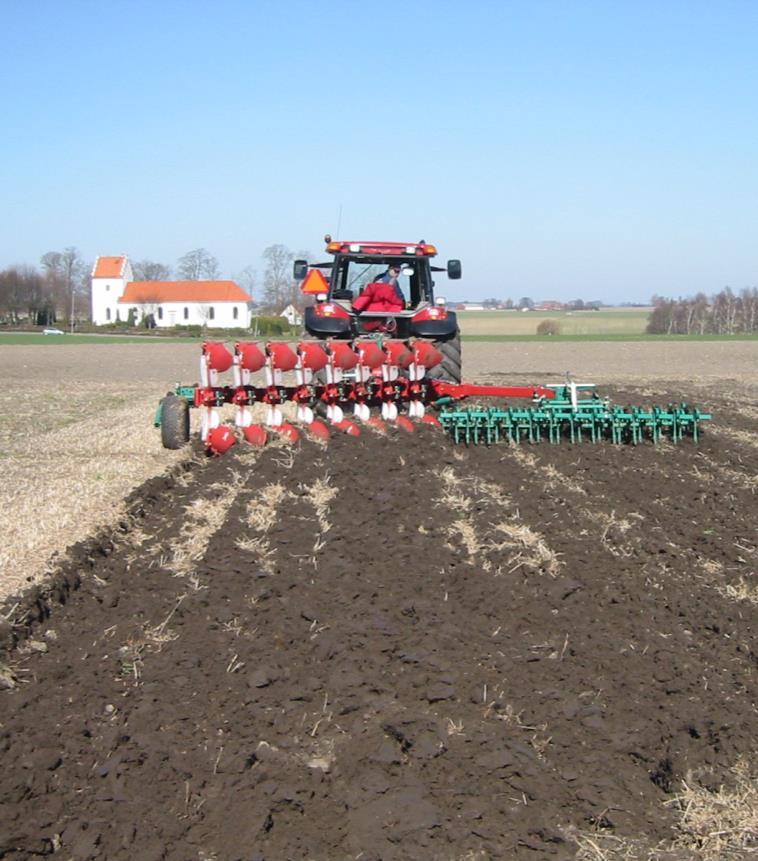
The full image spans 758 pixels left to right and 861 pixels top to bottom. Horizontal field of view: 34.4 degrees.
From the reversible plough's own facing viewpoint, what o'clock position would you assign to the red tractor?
The red tractor is roughly at 12 o'clock from the reversible plough.

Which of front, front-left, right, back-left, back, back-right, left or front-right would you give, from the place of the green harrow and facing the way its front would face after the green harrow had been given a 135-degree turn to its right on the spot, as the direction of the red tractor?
back

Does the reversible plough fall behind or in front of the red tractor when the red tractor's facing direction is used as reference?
behind

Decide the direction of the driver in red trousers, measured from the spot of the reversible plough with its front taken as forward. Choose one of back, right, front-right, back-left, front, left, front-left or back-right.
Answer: front

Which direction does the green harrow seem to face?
away from the camera

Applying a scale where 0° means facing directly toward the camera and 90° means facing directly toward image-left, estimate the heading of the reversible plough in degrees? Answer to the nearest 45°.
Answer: approximately 180°

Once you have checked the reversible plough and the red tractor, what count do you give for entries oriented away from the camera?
2

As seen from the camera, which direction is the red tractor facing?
away from the camera

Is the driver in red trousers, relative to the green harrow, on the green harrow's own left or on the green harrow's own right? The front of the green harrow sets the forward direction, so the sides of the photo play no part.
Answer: on the green harrow's own left
